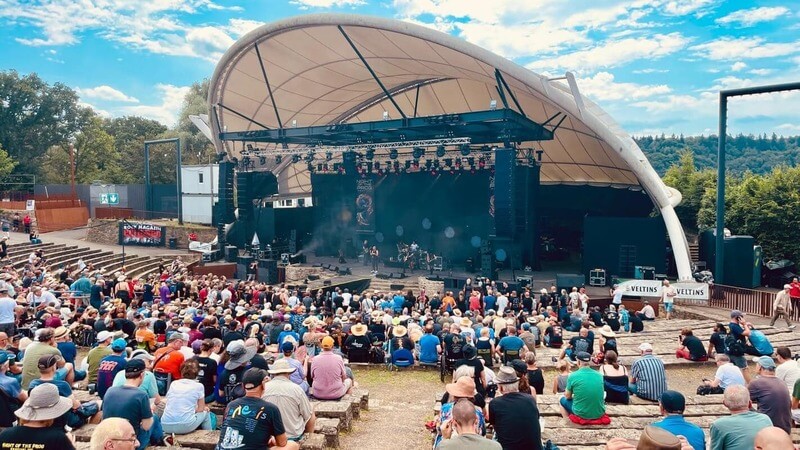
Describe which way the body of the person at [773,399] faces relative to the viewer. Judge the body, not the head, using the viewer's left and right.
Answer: facing away from the viewer and to the left of the viewer

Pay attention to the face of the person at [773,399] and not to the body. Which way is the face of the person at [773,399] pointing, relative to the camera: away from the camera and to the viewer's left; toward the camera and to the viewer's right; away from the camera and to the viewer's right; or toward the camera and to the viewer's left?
away from the camera and to the viewer's left

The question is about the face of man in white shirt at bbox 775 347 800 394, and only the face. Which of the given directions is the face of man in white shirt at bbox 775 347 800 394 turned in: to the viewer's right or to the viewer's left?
to the viewer's left

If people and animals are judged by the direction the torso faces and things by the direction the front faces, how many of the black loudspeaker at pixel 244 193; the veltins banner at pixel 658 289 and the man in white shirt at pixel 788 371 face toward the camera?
2

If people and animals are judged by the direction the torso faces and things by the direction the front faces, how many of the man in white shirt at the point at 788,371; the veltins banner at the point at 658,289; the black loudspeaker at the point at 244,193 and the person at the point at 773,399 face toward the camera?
2

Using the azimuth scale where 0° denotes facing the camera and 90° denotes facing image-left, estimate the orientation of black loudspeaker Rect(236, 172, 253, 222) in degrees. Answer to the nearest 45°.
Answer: approximately 0°

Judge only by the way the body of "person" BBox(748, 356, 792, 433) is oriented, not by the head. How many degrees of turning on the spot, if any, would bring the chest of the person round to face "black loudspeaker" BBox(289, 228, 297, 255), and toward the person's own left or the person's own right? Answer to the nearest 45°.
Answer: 0° — they already face it

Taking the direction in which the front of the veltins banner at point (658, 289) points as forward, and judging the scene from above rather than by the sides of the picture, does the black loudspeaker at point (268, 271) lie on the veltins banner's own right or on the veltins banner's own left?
on the veltins banner's own right
